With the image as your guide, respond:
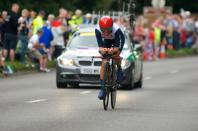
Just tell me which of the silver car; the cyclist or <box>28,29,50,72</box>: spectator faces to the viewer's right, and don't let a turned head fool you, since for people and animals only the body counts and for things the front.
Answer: the spectator

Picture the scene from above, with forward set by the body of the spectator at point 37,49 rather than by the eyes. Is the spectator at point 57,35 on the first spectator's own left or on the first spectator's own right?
on the first spectator's own left

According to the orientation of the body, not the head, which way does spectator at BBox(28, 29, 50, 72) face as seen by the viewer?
to the viewer's right

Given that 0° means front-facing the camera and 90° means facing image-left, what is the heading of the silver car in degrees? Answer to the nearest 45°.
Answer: approximately 0°
